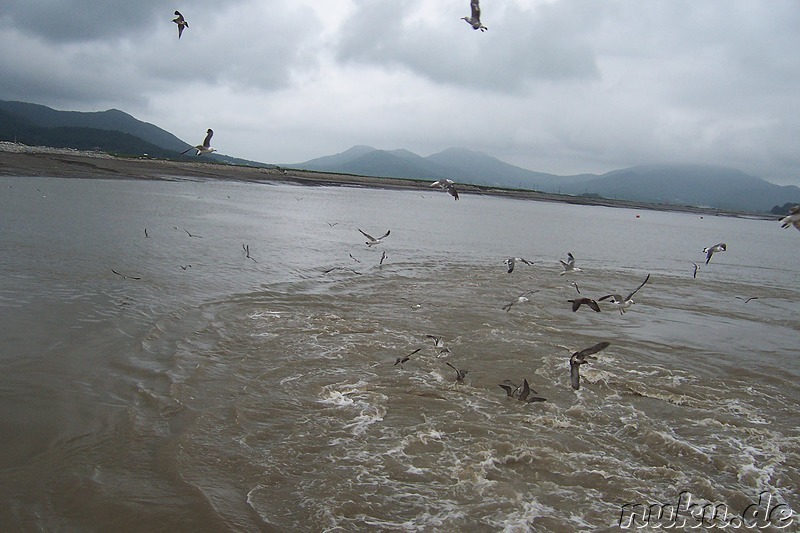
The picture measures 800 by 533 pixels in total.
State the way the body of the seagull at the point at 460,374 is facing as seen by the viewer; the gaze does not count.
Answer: to the viewer's right

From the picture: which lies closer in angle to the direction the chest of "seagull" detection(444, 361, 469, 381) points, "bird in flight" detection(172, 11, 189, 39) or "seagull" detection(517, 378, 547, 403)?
the seagull
